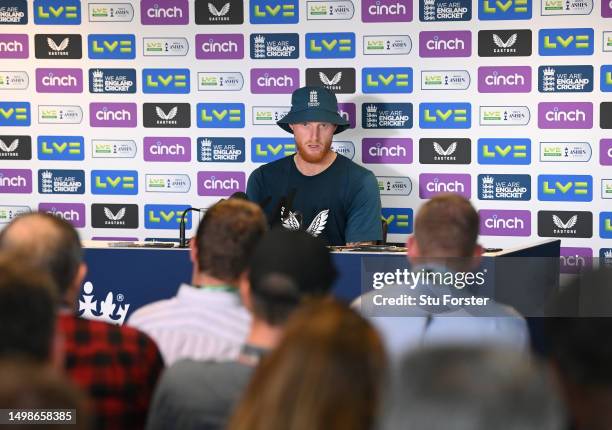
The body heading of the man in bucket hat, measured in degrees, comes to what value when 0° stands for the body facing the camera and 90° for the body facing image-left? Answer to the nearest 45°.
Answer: approximately 0°
